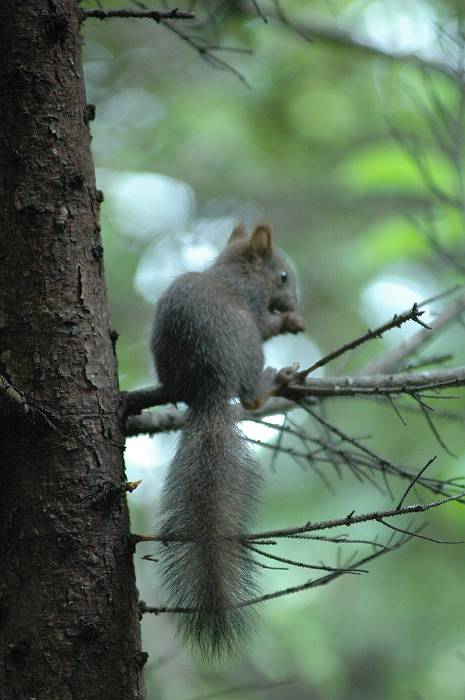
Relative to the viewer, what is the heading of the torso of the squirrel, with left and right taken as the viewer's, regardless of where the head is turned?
facing away from the viewer and to the right of the viewer
